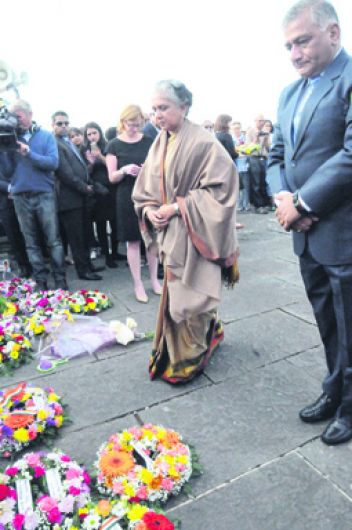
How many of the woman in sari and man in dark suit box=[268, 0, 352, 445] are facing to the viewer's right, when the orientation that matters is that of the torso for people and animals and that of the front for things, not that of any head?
0

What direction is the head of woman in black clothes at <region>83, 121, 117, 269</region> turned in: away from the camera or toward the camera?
toward the camera

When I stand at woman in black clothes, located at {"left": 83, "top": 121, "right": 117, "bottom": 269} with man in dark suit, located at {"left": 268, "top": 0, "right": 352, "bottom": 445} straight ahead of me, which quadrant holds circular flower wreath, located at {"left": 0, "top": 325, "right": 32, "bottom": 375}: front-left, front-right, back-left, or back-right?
front-right

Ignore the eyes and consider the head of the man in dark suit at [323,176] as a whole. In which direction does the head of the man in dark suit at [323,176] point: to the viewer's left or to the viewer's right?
to the viewer's left

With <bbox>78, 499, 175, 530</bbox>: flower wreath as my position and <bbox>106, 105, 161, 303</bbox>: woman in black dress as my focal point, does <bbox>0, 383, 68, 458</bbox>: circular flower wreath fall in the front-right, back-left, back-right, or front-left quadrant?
front-left

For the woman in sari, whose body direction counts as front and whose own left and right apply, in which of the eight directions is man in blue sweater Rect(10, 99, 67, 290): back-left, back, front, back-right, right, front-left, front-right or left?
right

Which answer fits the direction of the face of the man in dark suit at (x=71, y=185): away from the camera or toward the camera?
toward the camera

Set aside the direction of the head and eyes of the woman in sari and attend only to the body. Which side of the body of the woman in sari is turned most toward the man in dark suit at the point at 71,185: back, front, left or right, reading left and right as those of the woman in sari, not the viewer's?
right

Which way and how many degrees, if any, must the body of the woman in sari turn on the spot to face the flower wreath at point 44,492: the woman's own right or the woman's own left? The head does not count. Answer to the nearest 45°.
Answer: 0° — they already face it

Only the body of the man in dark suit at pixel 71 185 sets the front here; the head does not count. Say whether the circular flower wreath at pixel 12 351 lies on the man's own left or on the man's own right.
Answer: on the man's own right

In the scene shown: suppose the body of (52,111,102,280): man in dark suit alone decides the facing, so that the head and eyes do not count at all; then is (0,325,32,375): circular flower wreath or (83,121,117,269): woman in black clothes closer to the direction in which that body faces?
the circular flower wreath

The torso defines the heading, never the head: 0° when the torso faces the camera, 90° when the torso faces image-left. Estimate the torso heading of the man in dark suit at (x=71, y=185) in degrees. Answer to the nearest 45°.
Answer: approximately 315°

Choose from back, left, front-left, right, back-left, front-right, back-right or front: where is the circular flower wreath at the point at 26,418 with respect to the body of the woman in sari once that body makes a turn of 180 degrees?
back

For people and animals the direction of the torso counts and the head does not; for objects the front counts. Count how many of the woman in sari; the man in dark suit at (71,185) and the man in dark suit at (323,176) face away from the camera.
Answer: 0

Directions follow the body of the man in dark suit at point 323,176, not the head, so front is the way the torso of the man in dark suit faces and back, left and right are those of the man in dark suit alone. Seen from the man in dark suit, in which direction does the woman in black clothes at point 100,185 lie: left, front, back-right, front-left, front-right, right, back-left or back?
right

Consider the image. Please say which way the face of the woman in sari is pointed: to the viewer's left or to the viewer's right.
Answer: to the viewer's left
